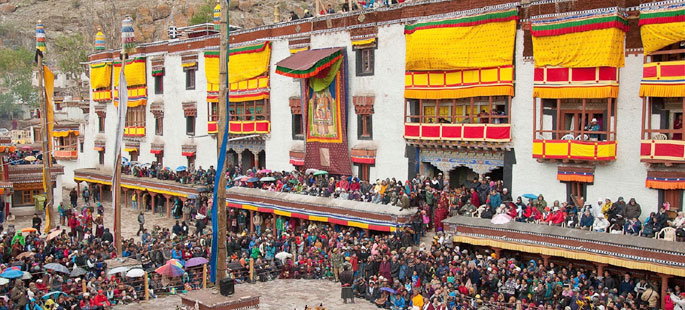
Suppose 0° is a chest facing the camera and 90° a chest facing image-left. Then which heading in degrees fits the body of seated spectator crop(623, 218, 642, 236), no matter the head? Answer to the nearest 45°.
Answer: approximately 45°

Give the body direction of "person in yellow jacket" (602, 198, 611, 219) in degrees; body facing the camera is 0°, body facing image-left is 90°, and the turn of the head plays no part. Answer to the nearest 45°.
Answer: approximately 45°

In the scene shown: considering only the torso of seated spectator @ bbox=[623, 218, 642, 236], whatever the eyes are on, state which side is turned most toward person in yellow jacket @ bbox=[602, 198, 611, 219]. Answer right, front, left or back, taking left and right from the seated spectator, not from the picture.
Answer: right
